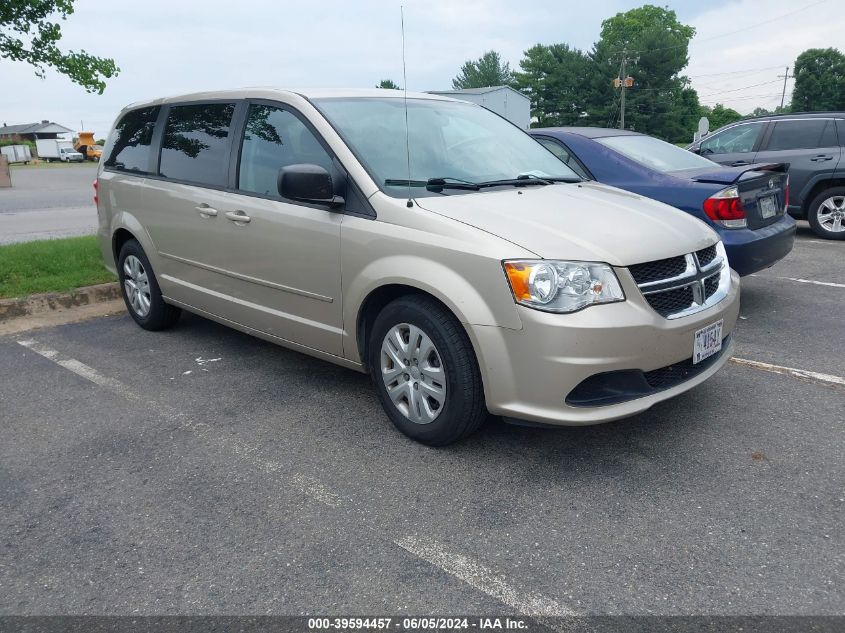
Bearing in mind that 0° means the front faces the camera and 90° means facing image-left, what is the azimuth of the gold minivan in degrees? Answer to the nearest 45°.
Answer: approximately 315°

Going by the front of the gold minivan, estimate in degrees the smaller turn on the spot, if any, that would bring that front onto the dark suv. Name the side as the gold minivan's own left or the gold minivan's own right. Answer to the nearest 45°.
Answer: approximately 90° to the gold minivan's own left
